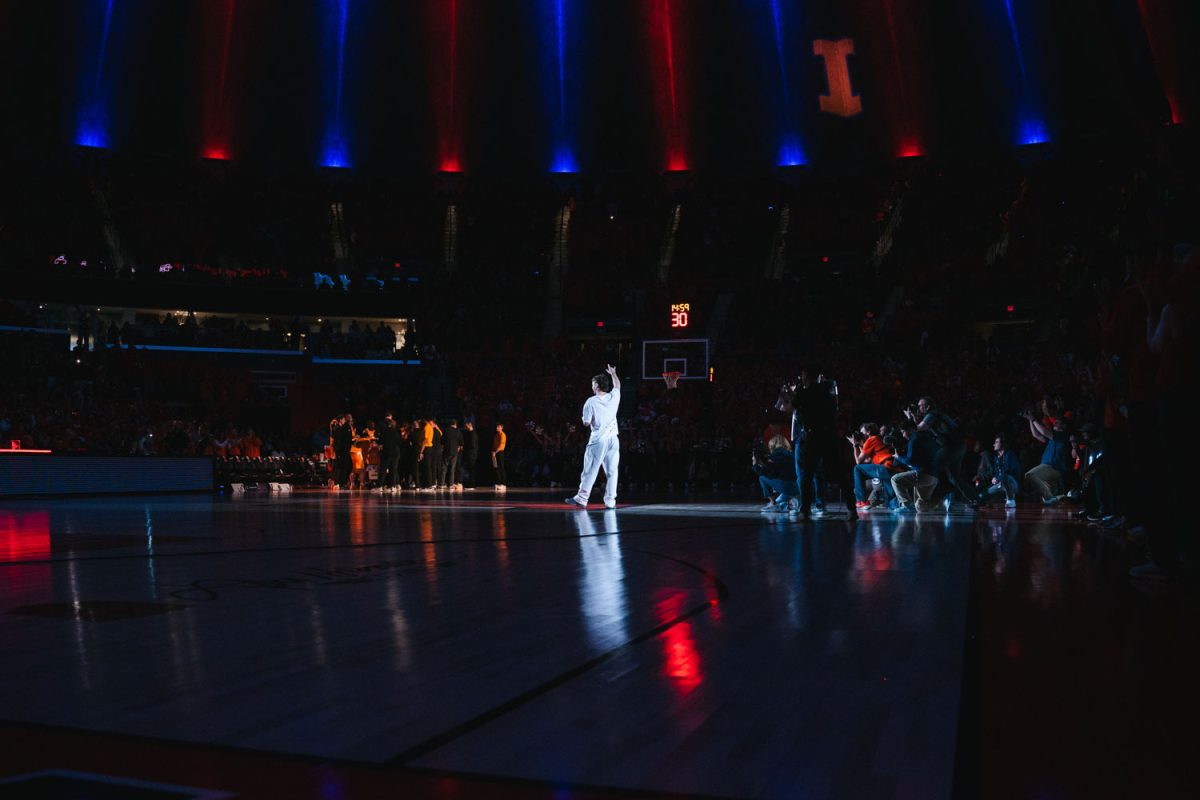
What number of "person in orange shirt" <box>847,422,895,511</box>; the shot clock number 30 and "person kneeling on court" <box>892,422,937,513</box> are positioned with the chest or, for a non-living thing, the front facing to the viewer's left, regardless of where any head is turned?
2

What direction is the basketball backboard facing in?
toward the camera

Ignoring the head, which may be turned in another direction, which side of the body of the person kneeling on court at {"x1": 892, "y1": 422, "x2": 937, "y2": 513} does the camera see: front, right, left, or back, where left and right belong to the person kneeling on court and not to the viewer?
left

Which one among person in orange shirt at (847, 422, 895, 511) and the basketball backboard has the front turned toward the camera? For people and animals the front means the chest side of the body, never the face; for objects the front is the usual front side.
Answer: the basketball backboard

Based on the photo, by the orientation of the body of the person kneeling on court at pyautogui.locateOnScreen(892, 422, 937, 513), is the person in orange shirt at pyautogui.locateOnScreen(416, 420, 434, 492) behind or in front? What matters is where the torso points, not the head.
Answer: in front

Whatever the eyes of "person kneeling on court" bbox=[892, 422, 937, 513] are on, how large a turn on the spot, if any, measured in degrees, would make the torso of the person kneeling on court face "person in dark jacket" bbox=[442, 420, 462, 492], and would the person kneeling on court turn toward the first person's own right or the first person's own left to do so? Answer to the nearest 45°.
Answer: approximately 45° to the first person's own right

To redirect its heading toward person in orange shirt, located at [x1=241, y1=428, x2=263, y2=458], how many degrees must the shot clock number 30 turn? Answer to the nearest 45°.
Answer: approximately 45° to its right

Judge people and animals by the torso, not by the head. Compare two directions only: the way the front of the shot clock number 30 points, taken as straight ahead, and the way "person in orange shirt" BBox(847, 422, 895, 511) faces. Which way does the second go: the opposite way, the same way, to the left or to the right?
to the right

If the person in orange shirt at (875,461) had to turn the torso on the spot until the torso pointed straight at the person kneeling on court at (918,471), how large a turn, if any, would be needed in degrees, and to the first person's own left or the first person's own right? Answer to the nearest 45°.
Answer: approximately 135° to the first person's own left

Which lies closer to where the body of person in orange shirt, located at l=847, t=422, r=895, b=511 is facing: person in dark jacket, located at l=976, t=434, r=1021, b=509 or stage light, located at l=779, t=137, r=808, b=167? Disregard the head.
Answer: the stage light

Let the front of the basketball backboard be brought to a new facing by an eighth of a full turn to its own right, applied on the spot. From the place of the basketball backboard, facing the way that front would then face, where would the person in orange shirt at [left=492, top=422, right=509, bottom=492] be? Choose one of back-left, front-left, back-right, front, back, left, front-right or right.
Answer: front

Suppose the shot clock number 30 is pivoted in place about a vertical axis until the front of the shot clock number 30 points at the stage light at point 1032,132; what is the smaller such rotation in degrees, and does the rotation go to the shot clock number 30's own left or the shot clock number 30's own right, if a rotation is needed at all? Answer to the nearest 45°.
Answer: approximately 90° to the shot clock number 30's own left

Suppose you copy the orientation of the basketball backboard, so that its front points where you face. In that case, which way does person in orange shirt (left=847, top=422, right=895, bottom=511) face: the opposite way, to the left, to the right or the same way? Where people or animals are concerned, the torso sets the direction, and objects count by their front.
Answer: to the right

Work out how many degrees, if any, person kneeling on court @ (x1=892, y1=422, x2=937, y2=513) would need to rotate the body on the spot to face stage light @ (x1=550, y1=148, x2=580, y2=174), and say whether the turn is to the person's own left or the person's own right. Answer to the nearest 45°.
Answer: approximately 45° to the person's own right

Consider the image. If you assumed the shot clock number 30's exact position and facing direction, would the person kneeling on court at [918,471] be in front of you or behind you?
in front

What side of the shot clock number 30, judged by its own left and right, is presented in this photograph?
front

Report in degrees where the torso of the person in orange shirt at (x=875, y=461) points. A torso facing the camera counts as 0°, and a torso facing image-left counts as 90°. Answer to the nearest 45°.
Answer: approximately 90°
